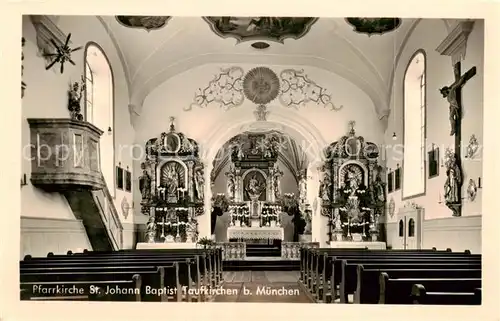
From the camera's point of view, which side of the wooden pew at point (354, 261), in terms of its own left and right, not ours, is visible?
back

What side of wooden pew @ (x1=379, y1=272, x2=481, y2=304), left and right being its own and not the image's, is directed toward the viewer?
back

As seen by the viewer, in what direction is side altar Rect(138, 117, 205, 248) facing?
toward the camera

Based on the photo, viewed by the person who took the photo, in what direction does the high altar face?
facing the viewer

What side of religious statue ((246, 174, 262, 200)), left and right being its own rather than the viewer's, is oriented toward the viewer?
front

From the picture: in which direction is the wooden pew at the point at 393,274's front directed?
away from the camera

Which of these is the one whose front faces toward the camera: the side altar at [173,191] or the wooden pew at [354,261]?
the side altar
